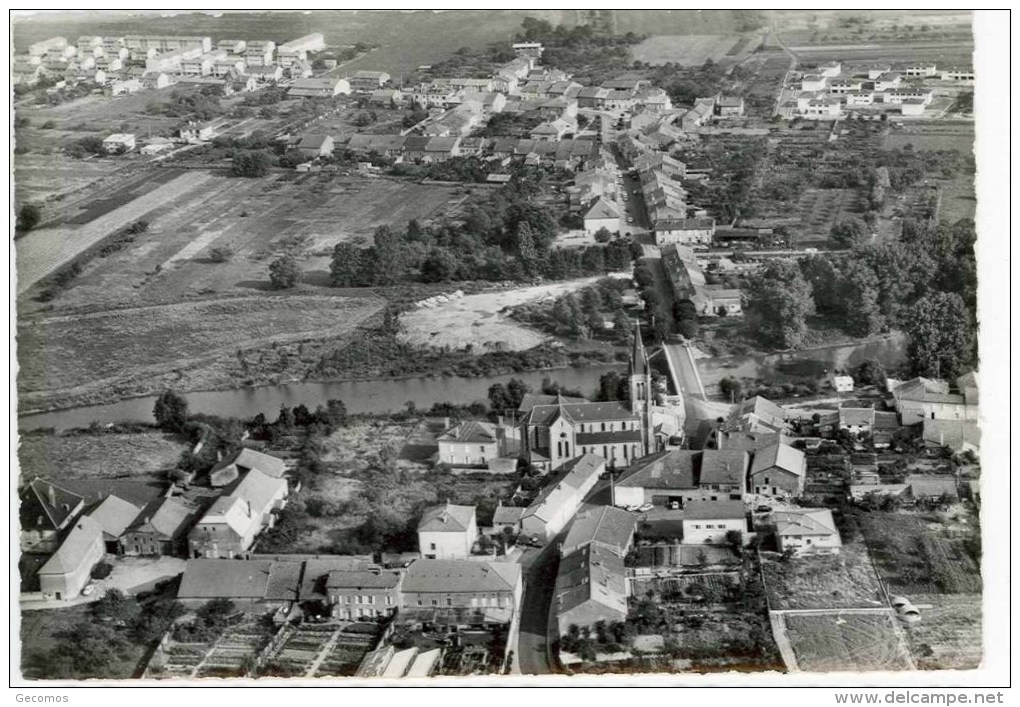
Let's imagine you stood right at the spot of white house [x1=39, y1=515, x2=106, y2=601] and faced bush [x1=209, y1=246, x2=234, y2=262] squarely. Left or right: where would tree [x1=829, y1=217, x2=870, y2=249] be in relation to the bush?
right

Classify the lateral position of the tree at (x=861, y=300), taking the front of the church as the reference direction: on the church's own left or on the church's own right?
on the church's own left

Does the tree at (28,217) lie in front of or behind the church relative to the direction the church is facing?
behind

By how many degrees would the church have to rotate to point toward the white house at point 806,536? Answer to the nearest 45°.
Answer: approximately 45° to its right

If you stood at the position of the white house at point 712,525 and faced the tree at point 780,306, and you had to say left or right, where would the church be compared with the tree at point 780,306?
left

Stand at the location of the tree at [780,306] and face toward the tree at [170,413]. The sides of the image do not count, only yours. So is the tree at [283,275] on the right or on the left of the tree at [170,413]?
right

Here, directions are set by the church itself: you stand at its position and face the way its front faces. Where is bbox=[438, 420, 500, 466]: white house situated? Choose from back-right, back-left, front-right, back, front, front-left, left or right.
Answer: back

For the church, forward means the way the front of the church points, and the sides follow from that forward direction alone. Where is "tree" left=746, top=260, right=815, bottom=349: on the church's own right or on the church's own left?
on the church's own left

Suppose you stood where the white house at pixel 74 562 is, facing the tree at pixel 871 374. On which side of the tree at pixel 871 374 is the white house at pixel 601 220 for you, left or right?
left

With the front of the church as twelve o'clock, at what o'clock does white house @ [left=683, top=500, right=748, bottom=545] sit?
The white house is roughly at 2 o'clock from the church.

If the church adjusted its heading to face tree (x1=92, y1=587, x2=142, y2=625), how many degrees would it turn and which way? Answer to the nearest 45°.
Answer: approximately 135° to its right

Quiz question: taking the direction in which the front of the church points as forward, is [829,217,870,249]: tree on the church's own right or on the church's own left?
on the church's own left

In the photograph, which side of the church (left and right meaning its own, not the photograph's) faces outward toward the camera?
right
